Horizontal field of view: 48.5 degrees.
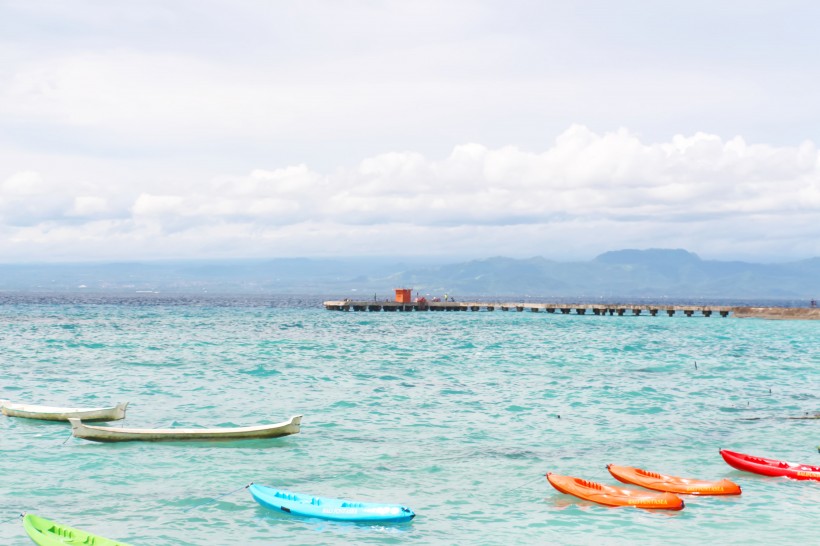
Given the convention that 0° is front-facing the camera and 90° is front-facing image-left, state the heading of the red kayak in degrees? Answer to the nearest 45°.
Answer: approximately 90°

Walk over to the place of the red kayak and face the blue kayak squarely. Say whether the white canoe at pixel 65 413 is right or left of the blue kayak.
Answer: right

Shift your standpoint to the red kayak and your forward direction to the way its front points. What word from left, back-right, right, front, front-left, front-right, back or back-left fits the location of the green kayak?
front-left

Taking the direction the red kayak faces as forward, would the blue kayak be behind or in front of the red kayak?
in front

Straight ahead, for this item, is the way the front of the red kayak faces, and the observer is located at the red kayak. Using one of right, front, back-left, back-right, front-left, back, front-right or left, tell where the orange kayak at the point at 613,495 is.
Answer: front-left

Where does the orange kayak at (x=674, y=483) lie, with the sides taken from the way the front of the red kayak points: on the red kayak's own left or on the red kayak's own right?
on the red kayak's own left

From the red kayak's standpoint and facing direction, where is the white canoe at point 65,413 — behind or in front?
in front
